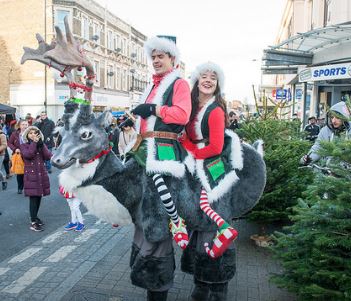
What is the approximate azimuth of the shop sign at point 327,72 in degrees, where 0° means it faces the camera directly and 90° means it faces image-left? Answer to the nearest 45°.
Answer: approximately 45°

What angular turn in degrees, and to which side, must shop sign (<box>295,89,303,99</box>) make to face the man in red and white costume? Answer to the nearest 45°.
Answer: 0° — it already faces them

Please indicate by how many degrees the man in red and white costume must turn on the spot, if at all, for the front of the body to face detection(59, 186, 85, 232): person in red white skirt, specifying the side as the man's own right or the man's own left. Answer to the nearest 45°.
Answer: approximately 90° to the man's own right

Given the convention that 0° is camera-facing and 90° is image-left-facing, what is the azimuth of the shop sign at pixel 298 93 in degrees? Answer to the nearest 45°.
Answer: approximately 0°

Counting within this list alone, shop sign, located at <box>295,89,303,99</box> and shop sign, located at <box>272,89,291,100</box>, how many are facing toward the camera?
2
